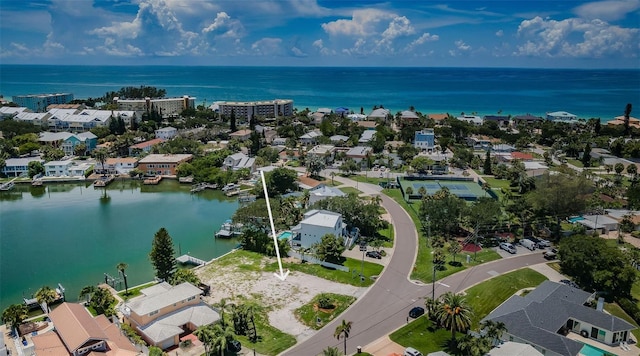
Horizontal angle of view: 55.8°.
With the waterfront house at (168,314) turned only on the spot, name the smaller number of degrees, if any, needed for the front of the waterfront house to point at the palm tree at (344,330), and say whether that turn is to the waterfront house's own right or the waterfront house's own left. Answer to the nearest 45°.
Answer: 0° — it already faces it

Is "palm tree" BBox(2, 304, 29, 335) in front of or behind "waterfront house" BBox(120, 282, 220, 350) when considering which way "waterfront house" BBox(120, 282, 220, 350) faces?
behind

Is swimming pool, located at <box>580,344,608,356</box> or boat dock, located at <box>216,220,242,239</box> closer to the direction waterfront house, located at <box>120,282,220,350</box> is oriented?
the swimming pool

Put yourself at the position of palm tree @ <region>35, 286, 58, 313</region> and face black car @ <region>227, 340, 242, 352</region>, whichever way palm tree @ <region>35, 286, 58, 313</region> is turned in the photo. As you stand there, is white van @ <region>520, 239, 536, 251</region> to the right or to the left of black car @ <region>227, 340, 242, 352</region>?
left

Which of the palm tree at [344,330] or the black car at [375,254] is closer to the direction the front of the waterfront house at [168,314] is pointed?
the palm tree

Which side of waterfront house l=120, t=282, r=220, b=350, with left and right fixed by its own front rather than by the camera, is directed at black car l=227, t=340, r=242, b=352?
front

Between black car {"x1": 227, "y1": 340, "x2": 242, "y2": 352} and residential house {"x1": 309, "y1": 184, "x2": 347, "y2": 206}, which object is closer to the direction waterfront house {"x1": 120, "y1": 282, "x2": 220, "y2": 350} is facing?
the black car

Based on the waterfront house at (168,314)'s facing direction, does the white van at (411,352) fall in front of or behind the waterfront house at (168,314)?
in front

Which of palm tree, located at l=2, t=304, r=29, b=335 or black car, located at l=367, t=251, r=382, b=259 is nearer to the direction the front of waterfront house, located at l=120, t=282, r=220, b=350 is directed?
the black car

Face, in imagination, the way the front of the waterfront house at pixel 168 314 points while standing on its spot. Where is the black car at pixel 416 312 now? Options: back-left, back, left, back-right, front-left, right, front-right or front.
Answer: front-left

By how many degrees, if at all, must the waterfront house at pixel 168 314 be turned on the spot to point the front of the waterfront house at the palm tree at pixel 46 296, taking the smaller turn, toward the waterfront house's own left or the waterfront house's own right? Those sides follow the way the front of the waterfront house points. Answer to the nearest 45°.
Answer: approximately 180°

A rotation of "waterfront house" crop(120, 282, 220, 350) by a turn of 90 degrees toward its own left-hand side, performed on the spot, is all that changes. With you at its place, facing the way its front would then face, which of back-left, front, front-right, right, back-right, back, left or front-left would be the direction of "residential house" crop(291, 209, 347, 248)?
front

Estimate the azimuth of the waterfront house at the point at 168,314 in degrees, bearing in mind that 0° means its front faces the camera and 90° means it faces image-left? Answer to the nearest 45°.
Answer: approximately 315°

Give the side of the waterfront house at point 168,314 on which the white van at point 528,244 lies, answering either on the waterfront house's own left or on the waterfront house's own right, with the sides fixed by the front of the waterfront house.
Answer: on the waterfront house's own left

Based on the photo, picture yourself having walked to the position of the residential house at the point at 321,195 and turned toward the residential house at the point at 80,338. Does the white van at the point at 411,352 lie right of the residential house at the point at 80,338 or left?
left

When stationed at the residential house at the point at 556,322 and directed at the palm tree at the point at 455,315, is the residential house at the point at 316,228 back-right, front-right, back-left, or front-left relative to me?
front-right
